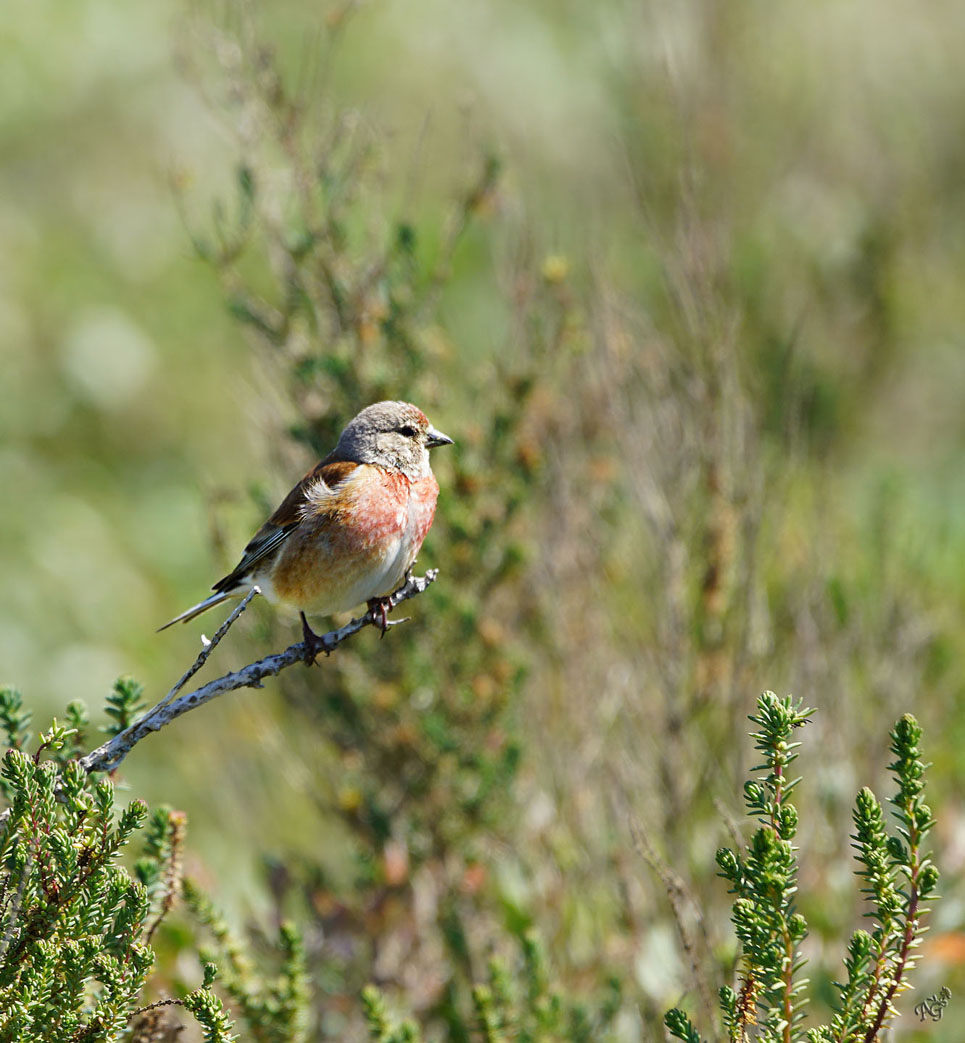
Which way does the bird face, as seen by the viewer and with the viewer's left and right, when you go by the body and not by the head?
facing the viewer and to the right of the viewer

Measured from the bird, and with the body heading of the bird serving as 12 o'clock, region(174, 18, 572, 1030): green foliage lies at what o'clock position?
The green foliage is roughly at 8 o'clock from the bird.
